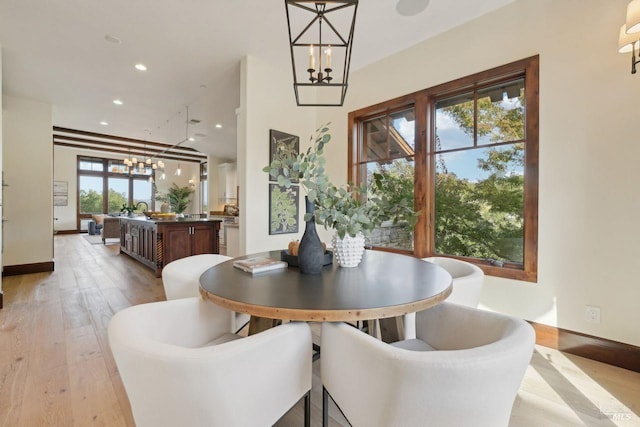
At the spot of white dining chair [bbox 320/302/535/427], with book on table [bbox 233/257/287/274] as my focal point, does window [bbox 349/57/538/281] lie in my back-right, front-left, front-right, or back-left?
front-right

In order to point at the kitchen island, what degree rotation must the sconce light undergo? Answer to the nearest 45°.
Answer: approximately 45° to its right

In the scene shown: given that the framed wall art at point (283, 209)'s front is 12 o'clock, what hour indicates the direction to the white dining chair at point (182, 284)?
The white dining chair is roughly at 2 o'clock from the framed wall art.

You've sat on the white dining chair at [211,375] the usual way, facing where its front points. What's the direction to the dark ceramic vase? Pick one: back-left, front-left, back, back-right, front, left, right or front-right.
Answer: front

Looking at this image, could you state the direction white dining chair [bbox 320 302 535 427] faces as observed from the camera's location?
facing away from the viewer and to the left of the viewer

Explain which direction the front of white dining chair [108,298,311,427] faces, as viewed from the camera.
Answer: facing away from the viewer and to the right of the viewer

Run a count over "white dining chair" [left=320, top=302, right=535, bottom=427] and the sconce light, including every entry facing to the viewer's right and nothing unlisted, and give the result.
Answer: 0

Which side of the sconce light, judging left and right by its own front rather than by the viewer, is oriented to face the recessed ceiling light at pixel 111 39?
front

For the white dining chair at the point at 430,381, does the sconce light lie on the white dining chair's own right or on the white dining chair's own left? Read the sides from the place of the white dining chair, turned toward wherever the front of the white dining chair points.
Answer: on the white dining chair's own right

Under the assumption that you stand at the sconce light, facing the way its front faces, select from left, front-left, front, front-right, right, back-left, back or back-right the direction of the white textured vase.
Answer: front

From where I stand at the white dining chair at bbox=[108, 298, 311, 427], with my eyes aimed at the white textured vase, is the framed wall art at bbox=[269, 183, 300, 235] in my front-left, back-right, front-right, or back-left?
front-left

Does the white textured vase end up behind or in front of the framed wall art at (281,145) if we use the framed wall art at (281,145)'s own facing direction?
in front

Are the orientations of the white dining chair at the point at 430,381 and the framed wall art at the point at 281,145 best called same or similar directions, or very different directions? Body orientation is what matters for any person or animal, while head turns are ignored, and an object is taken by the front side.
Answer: very different directions

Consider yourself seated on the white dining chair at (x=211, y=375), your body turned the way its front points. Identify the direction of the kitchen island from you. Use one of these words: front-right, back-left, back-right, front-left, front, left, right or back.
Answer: front-left

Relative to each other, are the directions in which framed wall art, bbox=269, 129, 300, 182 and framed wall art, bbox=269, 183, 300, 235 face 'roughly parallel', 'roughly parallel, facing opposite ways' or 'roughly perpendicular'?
roughly parallel

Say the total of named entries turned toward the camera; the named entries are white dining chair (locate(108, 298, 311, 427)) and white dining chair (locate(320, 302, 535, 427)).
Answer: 0
